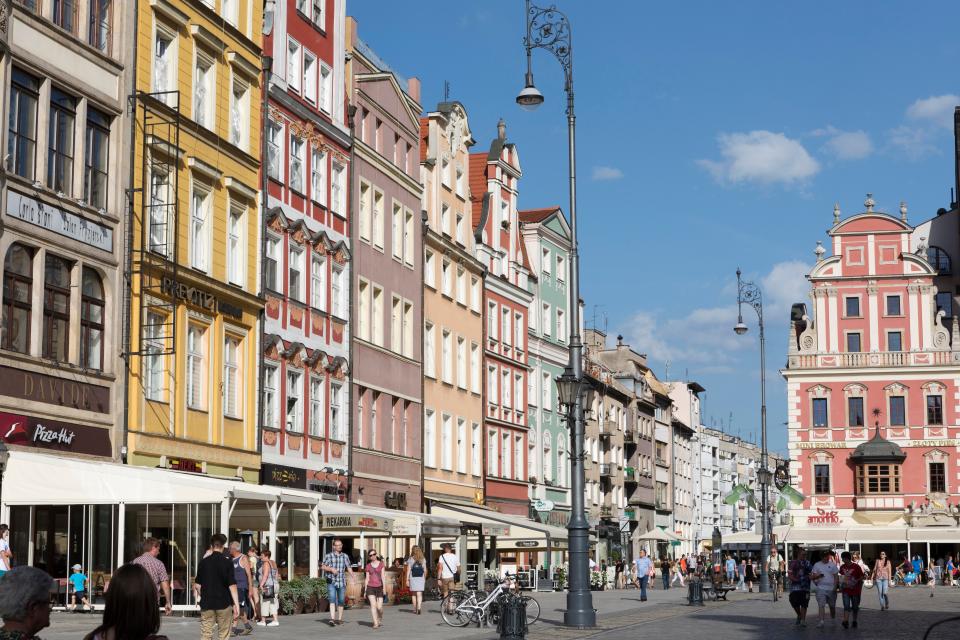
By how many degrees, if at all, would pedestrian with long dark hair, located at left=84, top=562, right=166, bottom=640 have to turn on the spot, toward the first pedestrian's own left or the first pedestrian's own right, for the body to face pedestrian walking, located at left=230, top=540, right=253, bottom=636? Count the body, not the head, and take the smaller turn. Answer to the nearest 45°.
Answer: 0° — they already face them

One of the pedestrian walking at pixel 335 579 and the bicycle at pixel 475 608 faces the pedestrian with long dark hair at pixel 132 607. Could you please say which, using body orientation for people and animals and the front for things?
the pedestrian walking at pixel 335 579

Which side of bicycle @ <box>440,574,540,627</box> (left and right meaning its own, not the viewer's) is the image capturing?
right

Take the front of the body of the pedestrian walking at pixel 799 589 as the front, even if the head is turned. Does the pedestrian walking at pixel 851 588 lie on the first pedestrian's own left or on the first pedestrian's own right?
on the first pedestrian's own left

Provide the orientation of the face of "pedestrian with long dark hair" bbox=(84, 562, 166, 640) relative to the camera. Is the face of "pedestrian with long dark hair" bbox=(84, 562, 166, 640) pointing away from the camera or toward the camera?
away from the camera

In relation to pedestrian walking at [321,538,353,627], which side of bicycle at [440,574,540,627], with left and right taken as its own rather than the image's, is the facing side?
back

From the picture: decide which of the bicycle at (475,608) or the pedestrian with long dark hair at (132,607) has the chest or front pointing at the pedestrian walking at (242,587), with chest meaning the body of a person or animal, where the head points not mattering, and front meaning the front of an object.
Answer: the pedestrian with long dark hair at (132,607)

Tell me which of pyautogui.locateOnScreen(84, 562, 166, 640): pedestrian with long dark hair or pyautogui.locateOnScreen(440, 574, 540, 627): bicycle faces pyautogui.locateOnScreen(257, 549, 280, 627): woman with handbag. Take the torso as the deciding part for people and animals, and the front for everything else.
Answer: the pedestrian with long dark hair

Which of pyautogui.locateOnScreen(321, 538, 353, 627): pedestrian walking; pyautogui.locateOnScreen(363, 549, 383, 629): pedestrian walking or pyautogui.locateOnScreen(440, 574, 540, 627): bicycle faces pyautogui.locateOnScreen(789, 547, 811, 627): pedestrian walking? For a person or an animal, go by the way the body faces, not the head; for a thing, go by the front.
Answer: the bicycle

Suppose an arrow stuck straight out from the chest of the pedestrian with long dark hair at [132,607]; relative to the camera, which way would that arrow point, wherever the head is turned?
away from the camera

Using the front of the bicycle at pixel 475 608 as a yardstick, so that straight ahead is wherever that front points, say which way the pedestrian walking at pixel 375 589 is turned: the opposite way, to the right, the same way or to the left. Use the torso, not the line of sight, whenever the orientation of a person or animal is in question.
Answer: to the right

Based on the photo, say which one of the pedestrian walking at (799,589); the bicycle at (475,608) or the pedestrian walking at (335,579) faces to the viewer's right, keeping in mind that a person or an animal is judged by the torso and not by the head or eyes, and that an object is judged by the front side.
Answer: the bicycle

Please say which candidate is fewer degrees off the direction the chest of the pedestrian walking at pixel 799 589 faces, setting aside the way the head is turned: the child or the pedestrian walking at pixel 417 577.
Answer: the child
